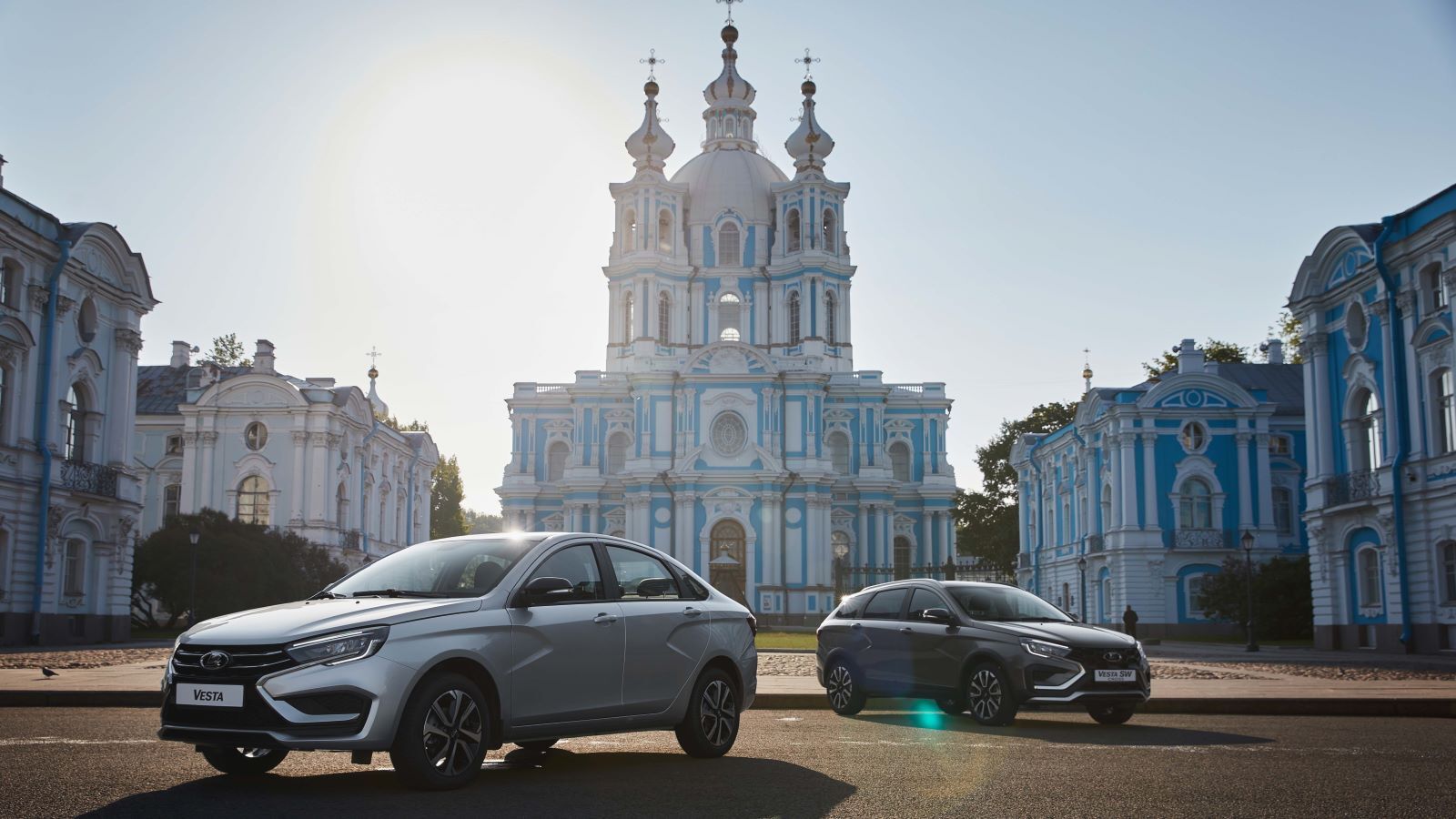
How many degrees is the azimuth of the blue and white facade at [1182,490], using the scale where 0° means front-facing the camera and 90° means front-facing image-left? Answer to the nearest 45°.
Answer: approximately 0°

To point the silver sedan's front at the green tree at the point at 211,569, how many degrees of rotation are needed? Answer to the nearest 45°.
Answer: approximately 135° to its right

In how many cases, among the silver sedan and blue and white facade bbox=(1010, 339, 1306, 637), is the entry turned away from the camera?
0

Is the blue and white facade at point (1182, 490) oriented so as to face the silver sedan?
yes

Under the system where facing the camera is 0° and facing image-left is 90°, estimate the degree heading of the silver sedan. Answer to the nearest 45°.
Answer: approximately 45°

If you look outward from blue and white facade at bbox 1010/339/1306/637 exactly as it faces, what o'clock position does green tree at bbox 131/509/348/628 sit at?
The green tree is roughly at 2 o'clock from the blue and white facade.

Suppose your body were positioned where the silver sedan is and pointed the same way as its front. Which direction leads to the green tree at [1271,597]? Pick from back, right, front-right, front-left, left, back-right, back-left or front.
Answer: back

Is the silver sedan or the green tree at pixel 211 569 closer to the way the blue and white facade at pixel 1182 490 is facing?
the silver sedan
